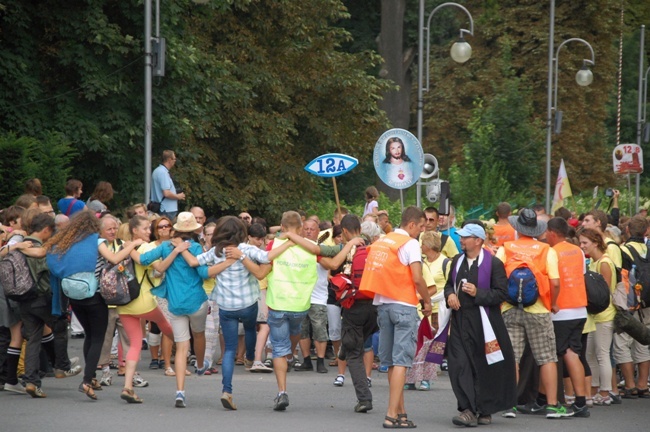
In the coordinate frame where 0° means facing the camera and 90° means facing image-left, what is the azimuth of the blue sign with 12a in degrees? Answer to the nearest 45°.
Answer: approximately 0°

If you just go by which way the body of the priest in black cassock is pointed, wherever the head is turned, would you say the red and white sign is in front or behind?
behind

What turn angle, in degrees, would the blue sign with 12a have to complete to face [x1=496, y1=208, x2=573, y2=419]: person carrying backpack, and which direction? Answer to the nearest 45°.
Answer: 0° — it already faces them

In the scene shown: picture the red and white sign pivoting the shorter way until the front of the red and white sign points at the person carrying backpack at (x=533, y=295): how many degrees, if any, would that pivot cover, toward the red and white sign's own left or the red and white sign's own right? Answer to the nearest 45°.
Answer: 0° — it already faces them

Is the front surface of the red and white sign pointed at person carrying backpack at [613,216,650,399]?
yes

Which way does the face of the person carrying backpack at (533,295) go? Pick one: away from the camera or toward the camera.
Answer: away from the camera

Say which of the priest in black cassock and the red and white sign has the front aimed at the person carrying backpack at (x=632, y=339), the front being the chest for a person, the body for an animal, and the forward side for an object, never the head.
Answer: the red and white sign
